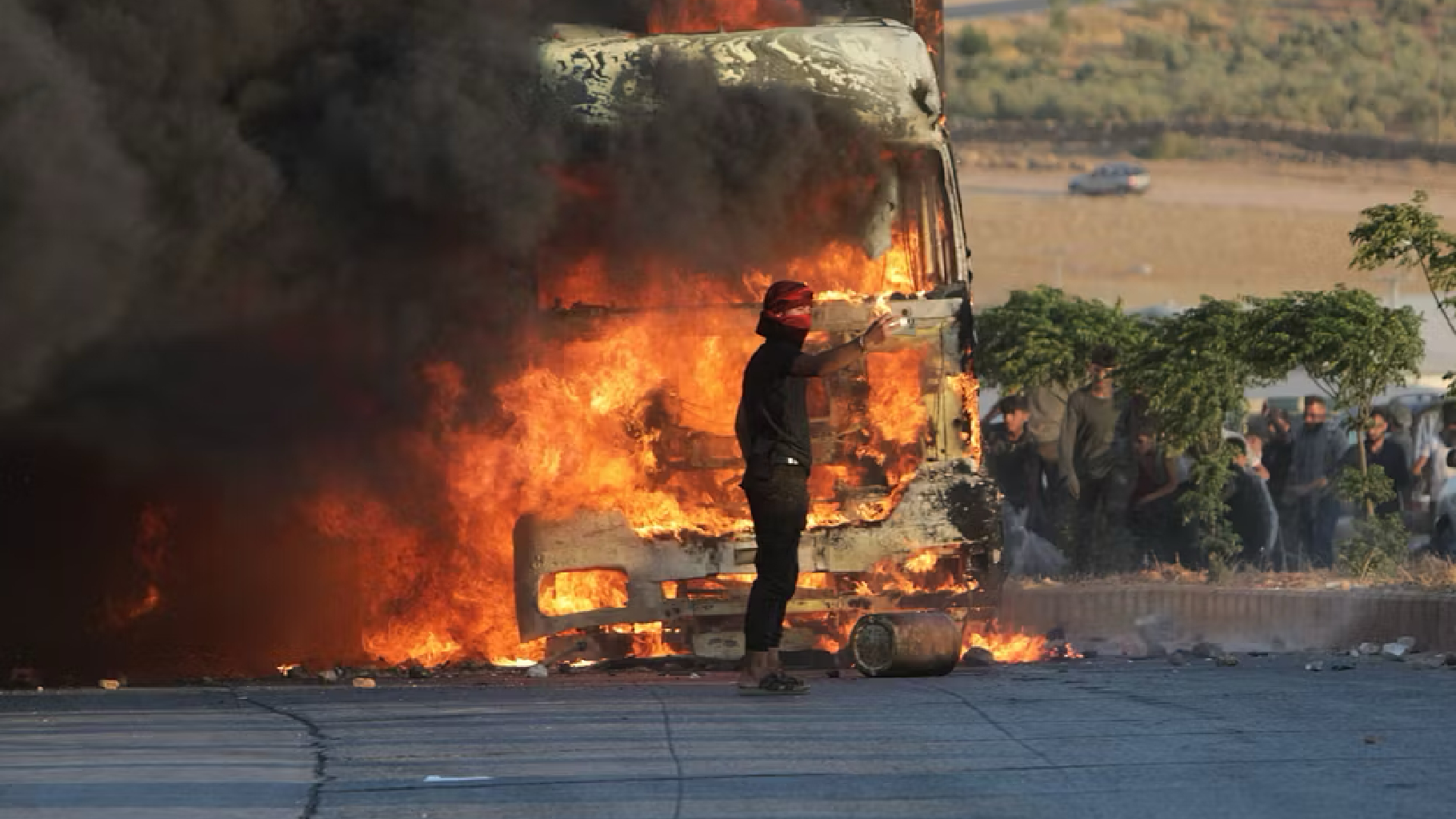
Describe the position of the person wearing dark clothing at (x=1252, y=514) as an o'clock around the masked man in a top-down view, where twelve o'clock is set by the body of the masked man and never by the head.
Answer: The person wearing dark clothing is roughly at 10 o'clock from the masked man.

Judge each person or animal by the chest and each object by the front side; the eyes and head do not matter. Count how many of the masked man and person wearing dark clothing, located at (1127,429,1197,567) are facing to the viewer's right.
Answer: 1

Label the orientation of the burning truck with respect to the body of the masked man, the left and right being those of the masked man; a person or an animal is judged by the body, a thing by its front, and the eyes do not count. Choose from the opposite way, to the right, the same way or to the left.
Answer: to the right

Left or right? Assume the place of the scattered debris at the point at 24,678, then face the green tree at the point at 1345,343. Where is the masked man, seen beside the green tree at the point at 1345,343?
right

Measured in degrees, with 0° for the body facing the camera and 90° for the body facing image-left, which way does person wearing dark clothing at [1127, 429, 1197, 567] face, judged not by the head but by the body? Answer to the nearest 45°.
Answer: approximately 45°

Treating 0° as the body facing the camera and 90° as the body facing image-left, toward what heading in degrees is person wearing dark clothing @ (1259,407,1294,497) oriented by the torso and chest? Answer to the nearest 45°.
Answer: approximately 0°

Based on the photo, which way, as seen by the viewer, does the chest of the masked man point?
to the viewer's right

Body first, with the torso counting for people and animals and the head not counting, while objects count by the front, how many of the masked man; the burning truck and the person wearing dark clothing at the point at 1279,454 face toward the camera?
2
